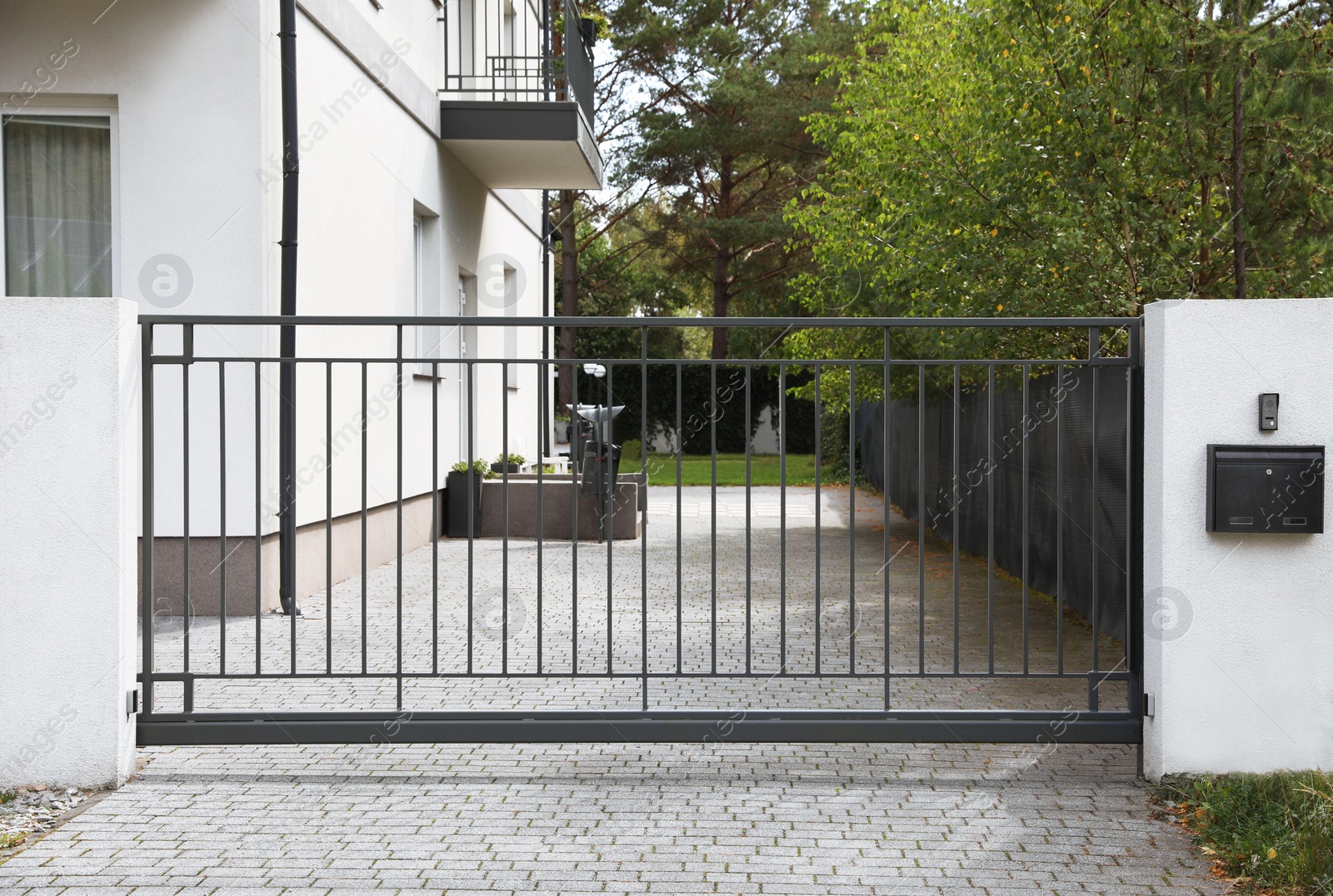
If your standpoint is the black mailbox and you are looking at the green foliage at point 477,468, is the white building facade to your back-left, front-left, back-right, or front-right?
front-left

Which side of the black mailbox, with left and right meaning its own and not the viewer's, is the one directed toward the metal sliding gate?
right

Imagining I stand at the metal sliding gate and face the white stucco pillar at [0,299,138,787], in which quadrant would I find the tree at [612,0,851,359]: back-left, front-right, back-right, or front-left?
back-right

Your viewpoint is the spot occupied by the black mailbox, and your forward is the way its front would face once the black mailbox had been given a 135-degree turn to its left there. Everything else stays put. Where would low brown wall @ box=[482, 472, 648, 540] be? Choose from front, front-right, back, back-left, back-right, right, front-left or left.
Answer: left

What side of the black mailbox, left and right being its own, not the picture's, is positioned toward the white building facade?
right

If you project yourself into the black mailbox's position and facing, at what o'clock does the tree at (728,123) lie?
The tree is roughly at 5 o'clock from the black mailbox.

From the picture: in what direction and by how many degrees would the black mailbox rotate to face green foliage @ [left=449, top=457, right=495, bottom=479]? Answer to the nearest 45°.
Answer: approximately 135° to its right

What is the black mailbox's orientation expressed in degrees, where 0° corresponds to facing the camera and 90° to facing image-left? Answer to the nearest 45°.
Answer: approximately 0°

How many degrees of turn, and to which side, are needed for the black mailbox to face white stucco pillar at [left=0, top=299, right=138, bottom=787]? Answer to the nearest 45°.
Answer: approximately 45° to its right

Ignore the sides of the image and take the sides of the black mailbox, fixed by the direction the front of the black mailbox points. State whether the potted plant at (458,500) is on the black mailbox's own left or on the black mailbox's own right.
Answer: on the black mailbox's own right

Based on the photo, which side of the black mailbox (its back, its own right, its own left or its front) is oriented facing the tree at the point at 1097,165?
back

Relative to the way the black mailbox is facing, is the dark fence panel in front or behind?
behind
